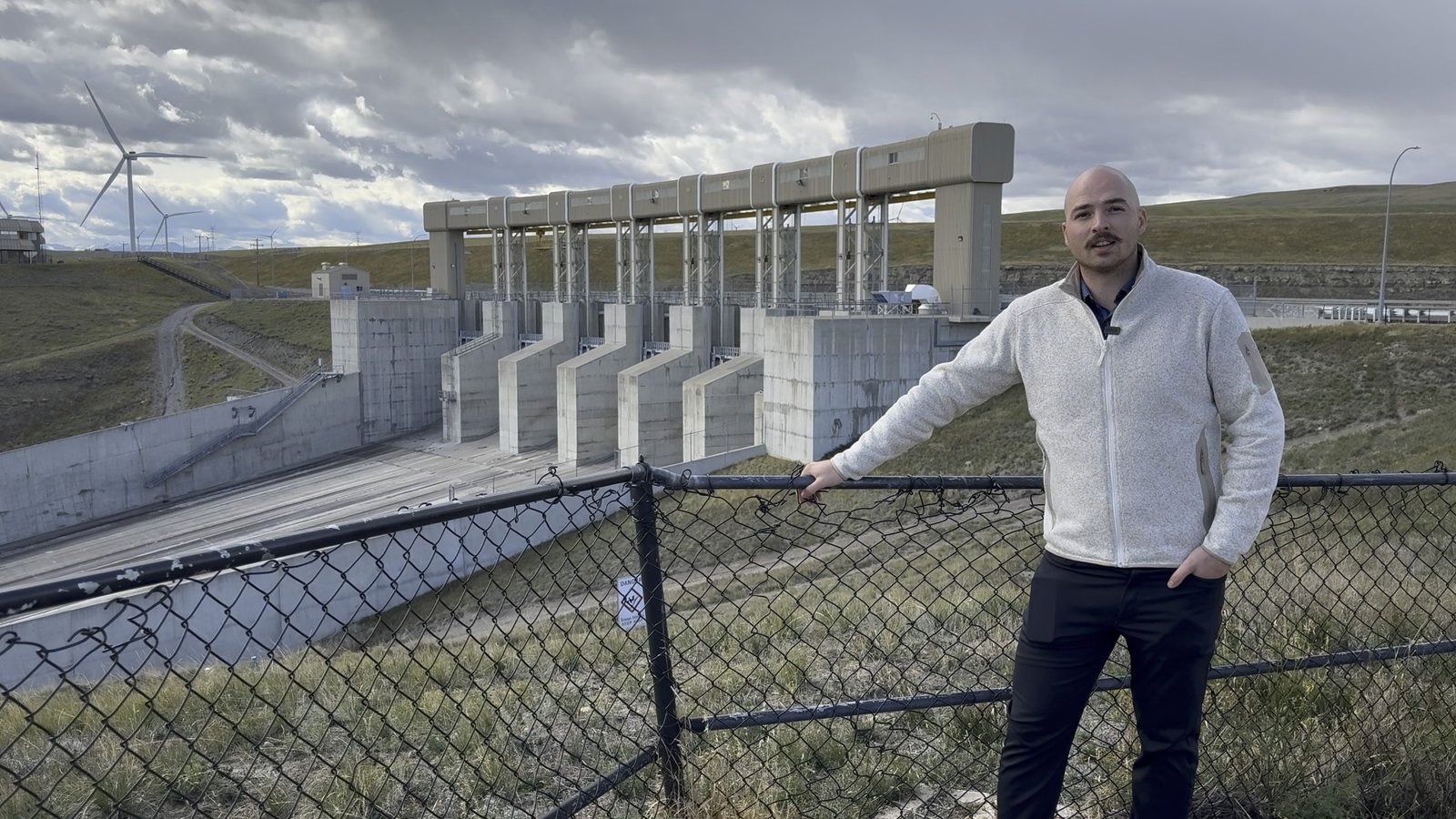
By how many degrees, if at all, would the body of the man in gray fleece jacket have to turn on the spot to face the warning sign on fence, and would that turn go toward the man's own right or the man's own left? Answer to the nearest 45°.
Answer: approximately 90° to the man's own right

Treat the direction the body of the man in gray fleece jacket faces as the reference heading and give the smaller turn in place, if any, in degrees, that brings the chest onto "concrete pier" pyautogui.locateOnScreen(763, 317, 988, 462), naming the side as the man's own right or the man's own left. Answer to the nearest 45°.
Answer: approximately 180°

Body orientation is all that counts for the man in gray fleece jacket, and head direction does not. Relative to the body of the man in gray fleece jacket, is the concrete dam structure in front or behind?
behind

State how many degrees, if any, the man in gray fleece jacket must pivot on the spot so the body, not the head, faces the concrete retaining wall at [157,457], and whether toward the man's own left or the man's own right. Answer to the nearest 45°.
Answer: approximately 135° to the man's own right

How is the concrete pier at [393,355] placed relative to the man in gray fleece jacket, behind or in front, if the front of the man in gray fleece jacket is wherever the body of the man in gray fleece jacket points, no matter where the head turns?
behind

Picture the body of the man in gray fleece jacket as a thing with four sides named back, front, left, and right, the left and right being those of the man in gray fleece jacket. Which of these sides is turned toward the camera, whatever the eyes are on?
front
